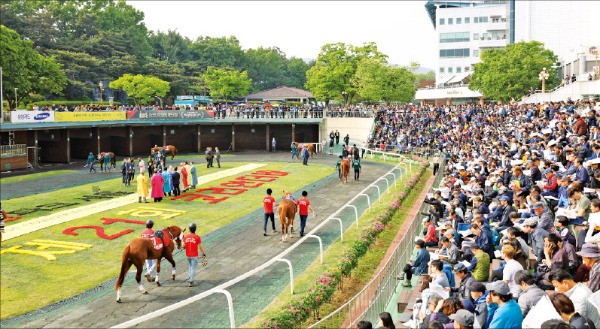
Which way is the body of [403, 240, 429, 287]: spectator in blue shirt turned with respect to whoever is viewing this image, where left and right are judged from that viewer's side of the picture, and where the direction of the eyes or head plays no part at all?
facing to the left of the viewer

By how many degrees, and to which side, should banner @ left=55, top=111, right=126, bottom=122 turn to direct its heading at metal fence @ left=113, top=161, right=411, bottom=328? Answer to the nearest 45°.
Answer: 0° — it already faces it

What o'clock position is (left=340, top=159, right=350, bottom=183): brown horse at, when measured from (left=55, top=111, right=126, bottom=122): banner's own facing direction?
The brown horse is roughly at 11 o'clock from the banner.

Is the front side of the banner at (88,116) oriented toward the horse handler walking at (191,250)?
yes

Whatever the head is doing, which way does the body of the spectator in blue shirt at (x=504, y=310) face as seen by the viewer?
to the viewer's left

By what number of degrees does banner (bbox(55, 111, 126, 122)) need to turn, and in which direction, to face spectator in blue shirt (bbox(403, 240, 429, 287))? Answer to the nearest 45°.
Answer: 0° — it already faces them
